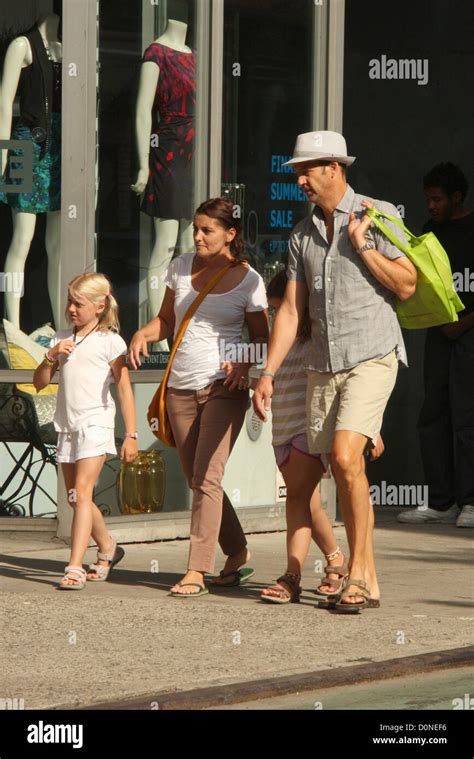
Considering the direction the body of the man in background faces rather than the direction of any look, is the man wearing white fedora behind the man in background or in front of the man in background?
in front

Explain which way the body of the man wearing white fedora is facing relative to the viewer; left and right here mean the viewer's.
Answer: facing the viewer and to the left of the viewer

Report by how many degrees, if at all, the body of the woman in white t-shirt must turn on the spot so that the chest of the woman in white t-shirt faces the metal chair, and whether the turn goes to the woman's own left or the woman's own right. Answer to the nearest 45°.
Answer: approximately 90° to the woman's own right

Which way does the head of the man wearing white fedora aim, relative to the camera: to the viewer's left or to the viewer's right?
to the viewer's left

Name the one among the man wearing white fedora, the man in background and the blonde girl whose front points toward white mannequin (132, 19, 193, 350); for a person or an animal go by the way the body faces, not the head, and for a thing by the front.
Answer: the man in background

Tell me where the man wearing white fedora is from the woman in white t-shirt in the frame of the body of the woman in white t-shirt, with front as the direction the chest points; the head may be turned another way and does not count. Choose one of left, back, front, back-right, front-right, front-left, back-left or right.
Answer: left

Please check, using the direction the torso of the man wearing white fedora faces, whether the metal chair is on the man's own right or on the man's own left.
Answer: on the man's own right

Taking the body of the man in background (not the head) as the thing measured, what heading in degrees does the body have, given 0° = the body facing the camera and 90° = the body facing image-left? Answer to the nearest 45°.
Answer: approximately 45°

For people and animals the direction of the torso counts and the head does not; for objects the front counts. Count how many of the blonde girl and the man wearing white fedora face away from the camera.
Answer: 0

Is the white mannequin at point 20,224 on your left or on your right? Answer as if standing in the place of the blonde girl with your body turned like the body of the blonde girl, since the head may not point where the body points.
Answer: on your right

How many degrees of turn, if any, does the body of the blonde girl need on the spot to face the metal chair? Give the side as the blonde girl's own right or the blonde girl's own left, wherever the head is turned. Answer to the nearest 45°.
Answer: approximately 135° to the blonde girl's own right
